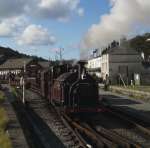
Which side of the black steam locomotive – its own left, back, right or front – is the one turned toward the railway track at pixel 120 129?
front

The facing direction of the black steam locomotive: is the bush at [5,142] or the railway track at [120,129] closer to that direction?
the railway track

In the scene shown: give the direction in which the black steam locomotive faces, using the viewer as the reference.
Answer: facing the viewer and to the right of the viewer
